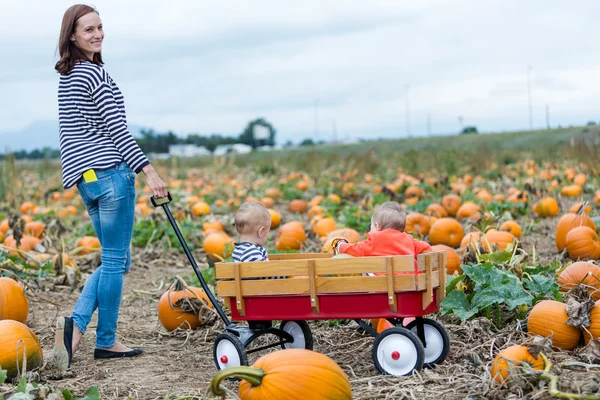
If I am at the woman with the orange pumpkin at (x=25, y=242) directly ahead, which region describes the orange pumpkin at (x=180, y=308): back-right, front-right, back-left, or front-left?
front-right

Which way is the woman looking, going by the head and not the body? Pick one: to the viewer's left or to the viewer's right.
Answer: to the viewer's right

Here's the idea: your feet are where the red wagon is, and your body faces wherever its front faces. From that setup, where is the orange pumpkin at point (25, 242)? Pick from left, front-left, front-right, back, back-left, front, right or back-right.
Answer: front-right

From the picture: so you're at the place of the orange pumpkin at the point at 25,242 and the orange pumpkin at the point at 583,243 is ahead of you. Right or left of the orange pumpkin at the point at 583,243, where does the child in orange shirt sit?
right

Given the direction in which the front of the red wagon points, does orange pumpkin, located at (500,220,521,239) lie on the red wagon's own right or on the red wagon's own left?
on the red wagon's own right

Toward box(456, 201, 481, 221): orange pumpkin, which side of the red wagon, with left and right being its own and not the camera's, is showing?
right

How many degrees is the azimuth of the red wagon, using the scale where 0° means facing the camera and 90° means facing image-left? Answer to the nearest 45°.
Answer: approximately 90°
